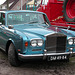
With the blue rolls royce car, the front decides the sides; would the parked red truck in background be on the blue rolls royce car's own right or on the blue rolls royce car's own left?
on the blue rolls royce car's own left

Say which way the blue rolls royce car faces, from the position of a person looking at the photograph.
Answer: facing the viewer and to the right of the viewer
